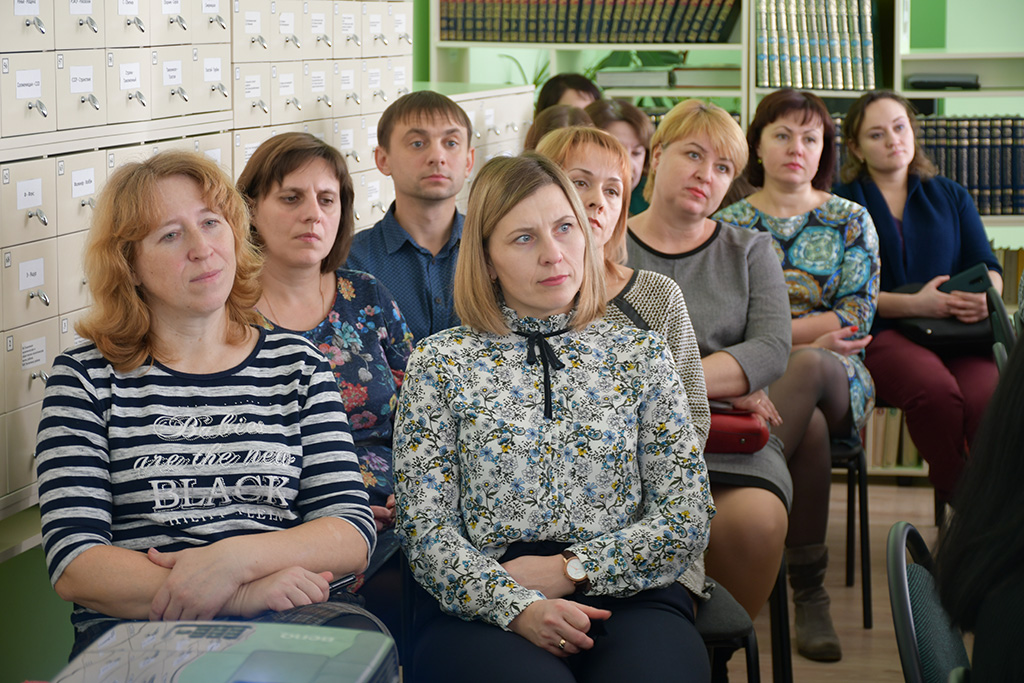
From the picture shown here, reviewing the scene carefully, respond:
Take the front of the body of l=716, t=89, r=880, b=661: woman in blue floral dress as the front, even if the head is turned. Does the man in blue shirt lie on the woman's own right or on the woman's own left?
on the woman's own right

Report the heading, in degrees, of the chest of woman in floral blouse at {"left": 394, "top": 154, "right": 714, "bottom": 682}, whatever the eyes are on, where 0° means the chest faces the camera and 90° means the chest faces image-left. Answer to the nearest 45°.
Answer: approximately 0°

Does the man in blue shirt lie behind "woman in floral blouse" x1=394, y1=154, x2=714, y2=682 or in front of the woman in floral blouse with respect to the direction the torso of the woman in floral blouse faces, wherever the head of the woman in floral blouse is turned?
behind

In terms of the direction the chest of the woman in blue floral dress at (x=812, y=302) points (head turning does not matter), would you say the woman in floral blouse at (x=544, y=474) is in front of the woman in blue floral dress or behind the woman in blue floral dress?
in front

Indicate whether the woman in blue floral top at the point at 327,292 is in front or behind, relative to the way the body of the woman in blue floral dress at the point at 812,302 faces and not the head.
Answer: in front

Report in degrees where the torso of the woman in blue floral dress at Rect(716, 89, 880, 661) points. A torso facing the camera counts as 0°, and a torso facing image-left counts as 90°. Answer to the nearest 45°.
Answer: approximately 0°

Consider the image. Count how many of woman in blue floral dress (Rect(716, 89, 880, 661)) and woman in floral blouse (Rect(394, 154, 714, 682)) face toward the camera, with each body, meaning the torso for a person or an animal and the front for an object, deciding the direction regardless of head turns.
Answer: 2
